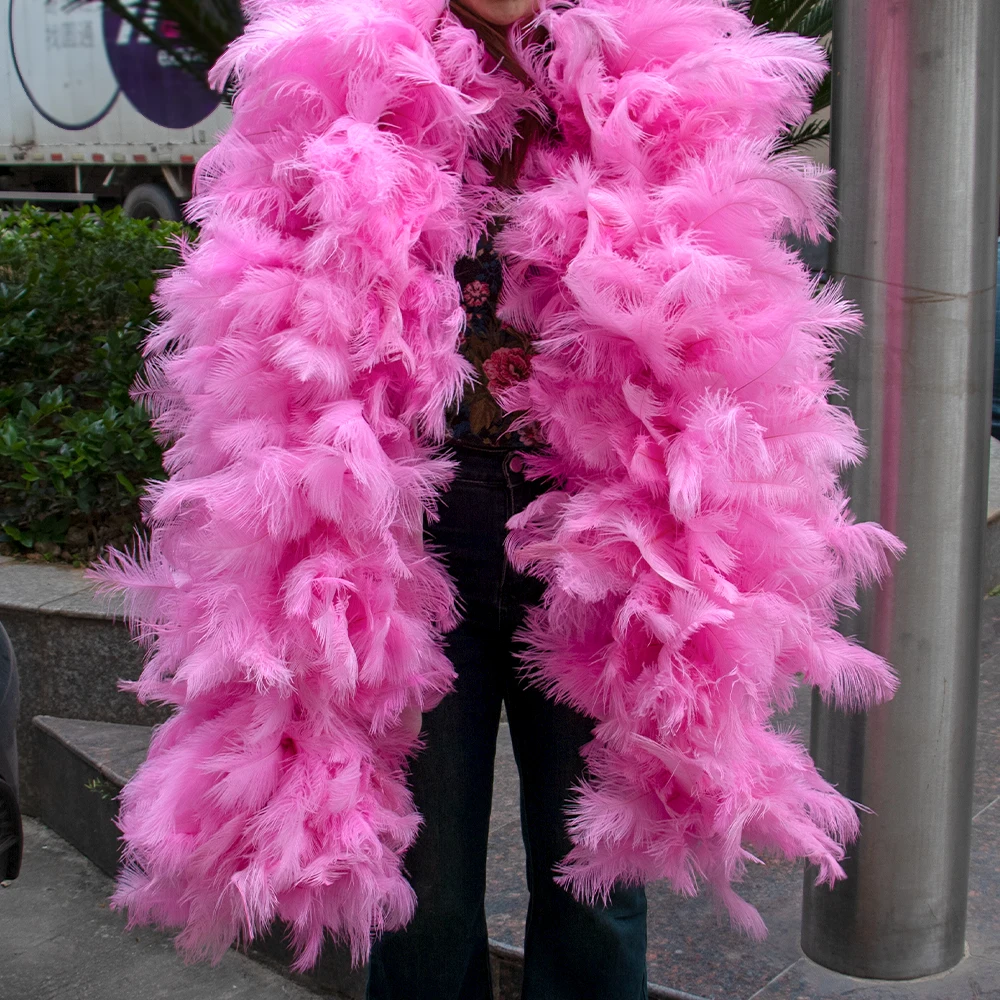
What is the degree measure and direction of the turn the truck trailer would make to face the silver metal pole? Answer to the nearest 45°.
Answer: approximately 90° to its left

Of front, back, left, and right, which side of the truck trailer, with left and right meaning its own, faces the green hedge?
left

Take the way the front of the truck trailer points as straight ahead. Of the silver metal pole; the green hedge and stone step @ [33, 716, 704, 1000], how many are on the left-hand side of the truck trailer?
3

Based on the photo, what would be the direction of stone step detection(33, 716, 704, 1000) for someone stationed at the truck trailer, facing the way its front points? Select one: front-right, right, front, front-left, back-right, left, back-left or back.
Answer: left

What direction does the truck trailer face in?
to the viewer's left
